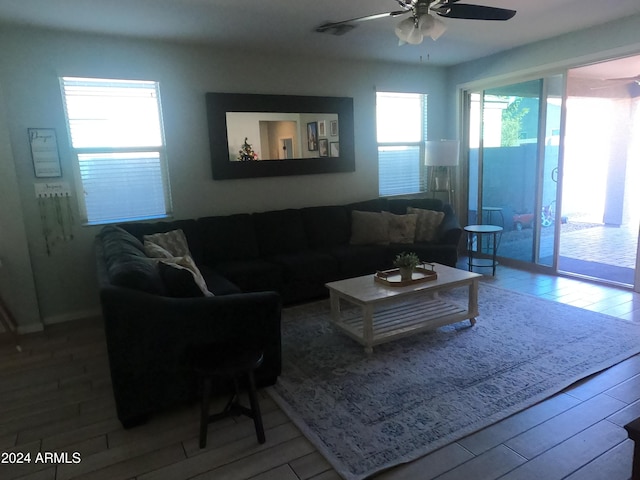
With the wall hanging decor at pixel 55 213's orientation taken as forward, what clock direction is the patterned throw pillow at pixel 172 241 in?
The patterned throw pillow is roughly at 10 o'clock from the wall hanging decor.

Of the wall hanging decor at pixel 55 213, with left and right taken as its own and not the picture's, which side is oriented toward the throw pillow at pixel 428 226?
left

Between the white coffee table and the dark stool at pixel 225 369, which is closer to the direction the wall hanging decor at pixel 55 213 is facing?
the dark stool

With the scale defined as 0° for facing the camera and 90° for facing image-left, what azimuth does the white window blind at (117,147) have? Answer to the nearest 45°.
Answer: approximately 0°

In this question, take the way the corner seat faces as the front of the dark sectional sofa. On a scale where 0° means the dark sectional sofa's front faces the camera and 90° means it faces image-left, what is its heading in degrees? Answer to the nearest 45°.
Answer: approximately 315°

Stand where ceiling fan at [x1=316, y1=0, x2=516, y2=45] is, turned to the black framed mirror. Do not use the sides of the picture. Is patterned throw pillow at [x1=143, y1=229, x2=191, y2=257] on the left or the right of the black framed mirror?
left

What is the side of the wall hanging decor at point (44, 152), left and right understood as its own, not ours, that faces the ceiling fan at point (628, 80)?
left

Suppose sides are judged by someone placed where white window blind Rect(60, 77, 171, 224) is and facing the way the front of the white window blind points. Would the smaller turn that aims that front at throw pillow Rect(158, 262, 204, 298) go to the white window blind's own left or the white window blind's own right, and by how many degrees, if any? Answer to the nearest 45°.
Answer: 0° — it already faces it

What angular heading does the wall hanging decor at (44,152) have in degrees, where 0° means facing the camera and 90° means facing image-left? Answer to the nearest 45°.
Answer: approximately 0°
